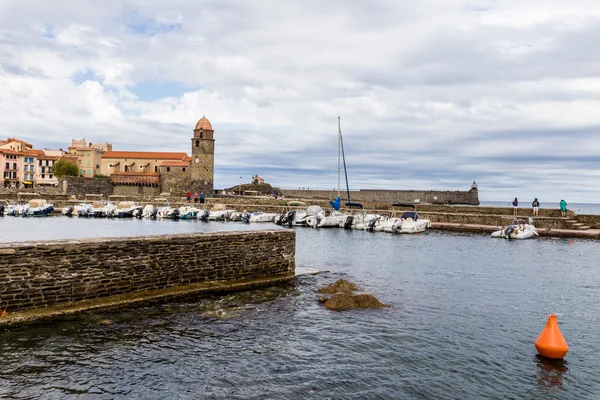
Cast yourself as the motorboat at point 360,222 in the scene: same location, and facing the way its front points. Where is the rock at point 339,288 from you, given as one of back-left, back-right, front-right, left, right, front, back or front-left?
back-right

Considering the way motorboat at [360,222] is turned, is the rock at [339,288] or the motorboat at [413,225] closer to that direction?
the motorboat

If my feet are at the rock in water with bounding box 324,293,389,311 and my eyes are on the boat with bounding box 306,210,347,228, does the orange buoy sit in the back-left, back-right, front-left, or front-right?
back-right

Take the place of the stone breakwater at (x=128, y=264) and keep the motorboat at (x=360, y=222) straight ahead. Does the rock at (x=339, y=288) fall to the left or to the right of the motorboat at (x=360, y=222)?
right

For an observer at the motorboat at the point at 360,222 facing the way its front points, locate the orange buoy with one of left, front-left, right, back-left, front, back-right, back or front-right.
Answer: back-right

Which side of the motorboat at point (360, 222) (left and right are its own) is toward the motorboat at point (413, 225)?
right

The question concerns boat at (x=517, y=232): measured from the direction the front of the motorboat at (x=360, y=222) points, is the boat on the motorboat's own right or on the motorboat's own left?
on the motorboat's own right

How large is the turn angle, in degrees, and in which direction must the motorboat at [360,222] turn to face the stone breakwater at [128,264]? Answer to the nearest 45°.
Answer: approximately 135° to its right

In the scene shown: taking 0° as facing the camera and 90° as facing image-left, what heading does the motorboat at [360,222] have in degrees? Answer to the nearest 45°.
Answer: approximately 225°
